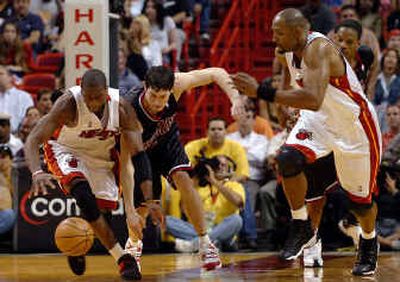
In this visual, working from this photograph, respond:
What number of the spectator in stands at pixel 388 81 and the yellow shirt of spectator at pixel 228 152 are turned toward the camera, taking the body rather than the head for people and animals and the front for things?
2

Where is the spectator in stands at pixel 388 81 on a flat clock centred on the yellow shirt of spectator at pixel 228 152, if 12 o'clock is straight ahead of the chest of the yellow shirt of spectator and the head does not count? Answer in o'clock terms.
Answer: The spectator in stands is roughly at 8 o'clock from the yellow shirt of spectator.

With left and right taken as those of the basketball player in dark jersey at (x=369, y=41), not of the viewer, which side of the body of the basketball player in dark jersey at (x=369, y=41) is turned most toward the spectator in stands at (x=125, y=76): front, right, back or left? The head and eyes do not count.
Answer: right

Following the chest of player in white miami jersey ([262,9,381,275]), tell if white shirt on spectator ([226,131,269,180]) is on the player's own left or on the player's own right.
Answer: on the player's own right

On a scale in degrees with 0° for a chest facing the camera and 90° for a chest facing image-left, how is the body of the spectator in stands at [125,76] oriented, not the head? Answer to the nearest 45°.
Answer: approximately 0°

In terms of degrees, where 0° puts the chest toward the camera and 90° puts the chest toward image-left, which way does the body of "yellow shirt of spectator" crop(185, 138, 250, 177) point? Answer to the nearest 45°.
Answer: approximately 0°

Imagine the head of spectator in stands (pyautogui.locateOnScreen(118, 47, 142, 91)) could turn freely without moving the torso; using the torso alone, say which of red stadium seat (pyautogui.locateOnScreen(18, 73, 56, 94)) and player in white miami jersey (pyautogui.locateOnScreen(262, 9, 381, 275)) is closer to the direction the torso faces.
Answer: the player in white miami jersey

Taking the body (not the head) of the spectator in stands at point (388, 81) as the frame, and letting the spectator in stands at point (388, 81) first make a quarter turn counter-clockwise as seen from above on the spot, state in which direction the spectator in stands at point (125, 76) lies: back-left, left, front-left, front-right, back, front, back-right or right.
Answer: back

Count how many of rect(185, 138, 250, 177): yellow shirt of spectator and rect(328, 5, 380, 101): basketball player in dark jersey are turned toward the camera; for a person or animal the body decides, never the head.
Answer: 2

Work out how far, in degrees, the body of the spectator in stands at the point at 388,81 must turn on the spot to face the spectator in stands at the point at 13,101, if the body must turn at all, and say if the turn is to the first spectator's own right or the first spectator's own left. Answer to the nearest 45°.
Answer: approximately 90° to the first spectator's own right
